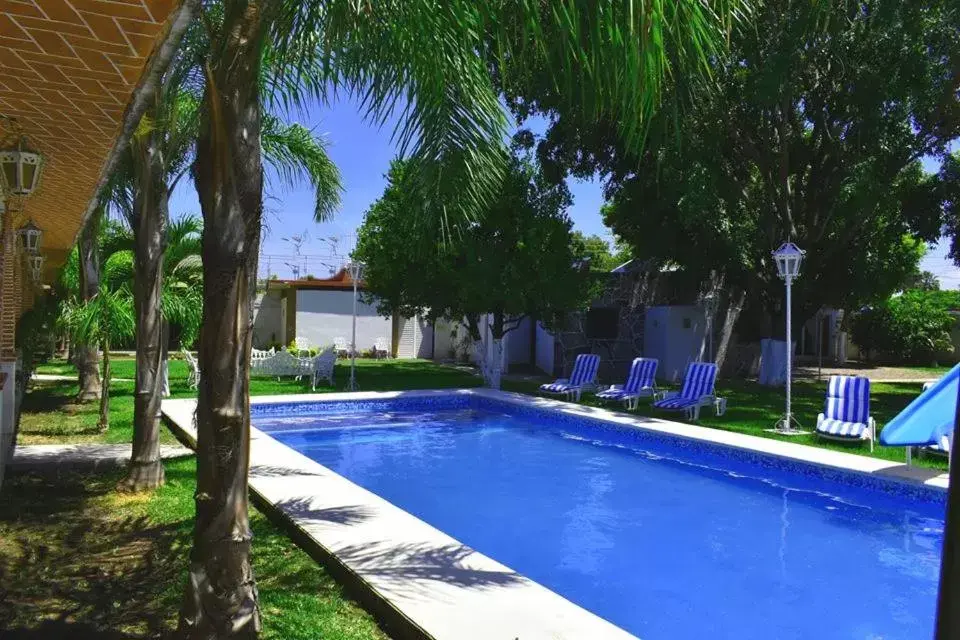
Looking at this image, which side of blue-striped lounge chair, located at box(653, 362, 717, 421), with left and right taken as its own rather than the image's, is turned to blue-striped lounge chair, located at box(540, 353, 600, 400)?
right

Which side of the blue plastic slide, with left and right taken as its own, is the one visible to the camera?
left

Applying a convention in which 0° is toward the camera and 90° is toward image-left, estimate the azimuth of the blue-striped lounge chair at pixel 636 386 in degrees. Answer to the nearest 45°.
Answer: approximately 45°

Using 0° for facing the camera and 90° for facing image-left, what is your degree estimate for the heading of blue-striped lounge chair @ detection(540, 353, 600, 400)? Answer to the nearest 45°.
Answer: approximately 45°

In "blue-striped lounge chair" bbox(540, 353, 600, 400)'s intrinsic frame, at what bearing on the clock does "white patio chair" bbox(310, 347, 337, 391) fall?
The white patio chair is roughly at 2 o'clock from the blue-striped lounge chair.

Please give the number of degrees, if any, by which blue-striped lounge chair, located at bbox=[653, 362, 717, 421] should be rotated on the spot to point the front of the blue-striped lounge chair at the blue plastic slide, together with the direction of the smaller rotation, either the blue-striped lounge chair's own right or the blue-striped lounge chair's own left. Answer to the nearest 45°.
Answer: approximately 45° to the blue-striped lounge chair's own left

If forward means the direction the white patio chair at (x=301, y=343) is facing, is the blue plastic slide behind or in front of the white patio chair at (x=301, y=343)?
in front

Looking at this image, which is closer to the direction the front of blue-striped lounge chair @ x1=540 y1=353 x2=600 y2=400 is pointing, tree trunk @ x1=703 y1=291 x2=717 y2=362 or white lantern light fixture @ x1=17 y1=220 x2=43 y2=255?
the white lantern light fixture

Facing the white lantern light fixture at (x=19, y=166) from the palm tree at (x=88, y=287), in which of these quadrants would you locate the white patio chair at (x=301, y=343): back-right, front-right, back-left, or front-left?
back-left

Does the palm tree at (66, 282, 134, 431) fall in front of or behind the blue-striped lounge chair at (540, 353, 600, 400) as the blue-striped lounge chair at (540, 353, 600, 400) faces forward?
in front

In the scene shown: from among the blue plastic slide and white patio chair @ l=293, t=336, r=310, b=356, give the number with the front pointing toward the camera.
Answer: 1

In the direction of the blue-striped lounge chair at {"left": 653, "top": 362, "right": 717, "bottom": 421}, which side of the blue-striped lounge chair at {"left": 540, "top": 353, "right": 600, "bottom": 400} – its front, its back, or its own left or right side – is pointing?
left
